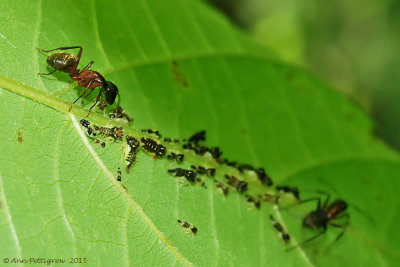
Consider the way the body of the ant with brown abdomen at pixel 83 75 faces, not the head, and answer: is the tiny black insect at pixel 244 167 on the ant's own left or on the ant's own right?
on the ant's own left
